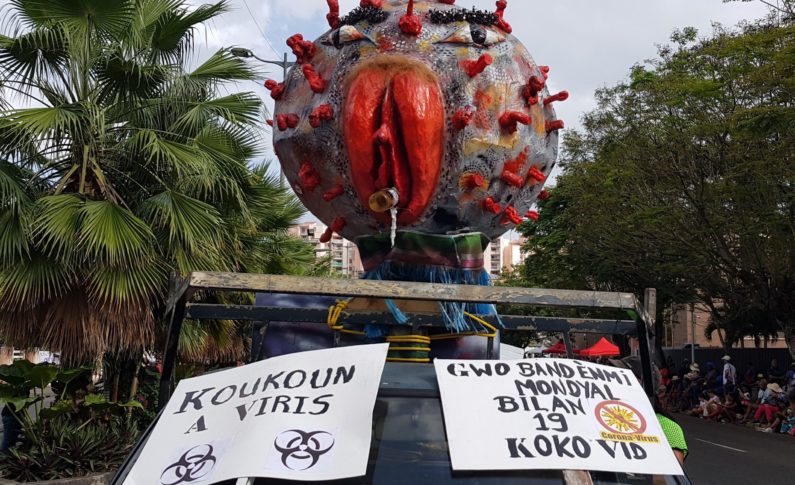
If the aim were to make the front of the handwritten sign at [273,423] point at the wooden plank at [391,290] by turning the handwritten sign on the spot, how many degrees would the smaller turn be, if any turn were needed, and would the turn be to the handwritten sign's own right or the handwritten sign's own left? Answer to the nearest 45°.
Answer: approximately 135° to the handwritten sign's own left

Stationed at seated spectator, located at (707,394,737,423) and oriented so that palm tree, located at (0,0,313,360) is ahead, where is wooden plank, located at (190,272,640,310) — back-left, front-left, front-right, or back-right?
front-left

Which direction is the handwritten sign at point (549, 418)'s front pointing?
toward the camera

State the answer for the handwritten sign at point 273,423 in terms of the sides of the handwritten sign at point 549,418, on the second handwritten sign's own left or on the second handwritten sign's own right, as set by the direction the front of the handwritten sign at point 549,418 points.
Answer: on the second handwritten sign's own right

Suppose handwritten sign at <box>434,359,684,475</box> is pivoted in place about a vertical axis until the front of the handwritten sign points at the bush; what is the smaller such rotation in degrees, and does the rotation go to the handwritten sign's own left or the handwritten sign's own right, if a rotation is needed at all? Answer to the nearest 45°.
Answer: approximately 135° to the handwritten sign's own right

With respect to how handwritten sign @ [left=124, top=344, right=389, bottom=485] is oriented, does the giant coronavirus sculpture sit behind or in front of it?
behind

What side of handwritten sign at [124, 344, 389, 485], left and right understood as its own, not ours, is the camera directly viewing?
front

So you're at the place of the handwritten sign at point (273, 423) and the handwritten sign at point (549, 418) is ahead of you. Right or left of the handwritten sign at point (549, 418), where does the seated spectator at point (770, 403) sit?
left

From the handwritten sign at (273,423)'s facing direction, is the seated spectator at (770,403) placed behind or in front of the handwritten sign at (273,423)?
behind

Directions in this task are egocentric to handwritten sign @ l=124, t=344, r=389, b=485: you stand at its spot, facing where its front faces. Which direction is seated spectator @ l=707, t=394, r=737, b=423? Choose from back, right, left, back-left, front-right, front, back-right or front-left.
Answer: back-left

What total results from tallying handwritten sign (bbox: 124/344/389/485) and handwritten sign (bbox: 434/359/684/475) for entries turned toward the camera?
2

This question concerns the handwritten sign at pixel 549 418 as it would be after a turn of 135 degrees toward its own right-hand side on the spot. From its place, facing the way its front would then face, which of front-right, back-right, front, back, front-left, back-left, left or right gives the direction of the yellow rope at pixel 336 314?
front
